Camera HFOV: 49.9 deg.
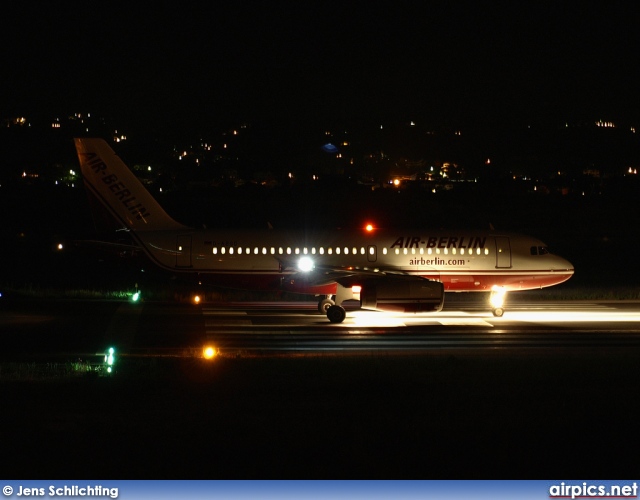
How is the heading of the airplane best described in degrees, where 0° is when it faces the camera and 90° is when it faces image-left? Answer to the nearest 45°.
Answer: approximately 270°

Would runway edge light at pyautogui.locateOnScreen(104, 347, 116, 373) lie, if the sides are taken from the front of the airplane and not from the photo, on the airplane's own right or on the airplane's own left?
on the airplane's own right
